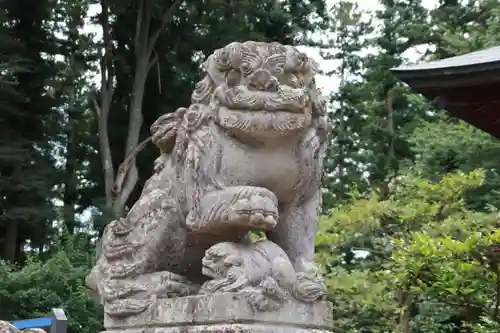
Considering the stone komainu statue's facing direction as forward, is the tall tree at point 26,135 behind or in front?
behind

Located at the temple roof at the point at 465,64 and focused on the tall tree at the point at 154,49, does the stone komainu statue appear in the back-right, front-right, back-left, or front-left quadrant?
back-left

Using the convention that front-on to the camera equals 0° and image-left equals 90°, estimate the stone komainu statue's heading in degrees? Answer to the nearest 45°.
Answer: approximately 315°

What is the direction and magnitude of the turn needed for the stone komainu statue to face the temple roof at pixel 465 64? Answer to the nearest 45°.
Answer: approximately 90° to its left

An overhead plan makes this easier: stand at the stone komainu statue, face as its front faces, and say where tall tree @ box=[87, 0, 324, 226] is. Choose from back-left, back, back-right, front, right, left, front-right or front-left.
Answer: back-left
